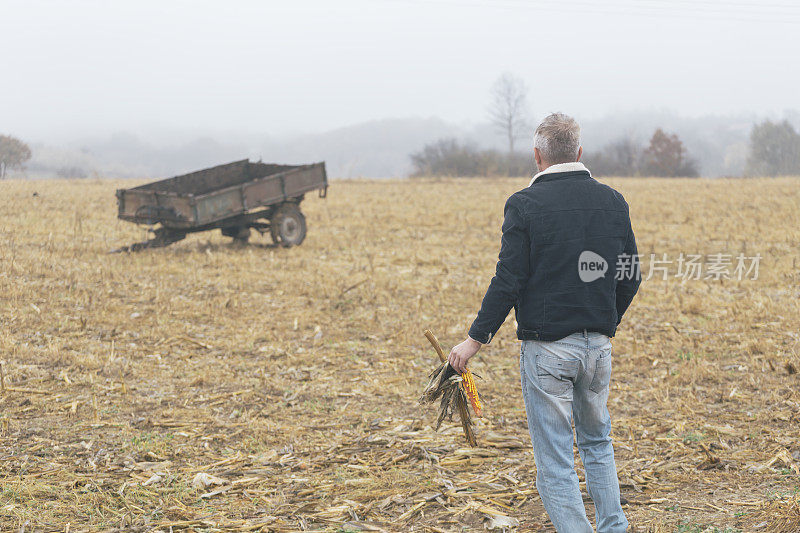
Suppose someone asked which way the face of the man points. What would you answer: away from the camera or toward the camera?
away from the camera

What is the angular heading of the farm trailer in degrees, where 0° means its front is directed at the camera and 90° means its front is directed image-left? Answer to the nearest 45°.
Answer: approximately 45°
